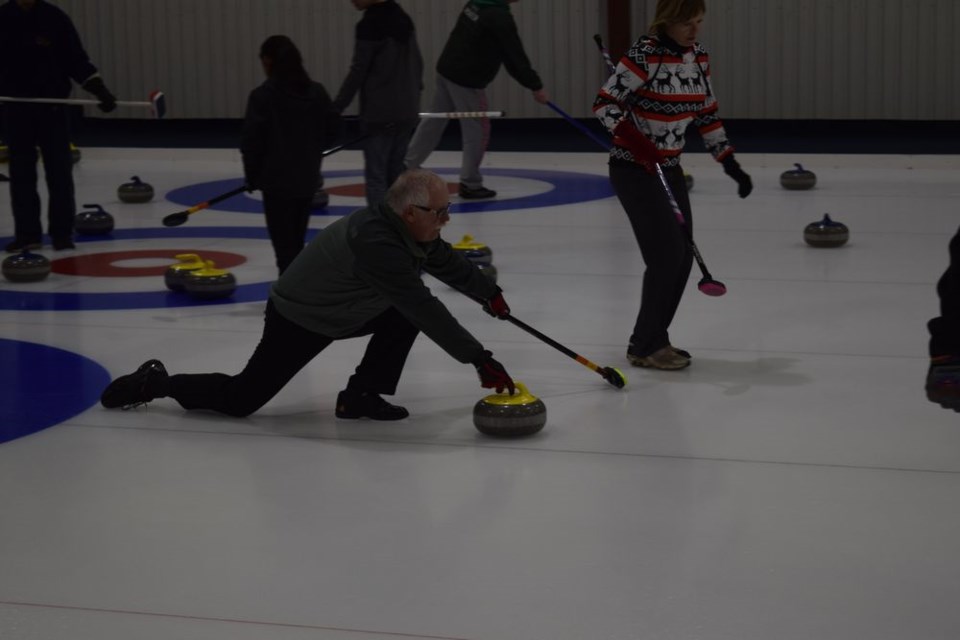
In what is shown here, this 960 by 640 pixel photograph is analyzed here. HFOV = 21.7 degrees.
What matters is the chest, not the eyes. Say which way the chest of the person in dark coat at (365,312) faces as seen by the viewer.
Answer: to the viewer's right

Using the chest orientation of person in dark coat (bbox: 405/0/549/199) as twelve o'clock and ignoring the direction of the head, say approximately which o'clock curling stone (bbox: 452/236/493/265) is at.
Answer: The curling stone is roughly at 3 o'clock from the person in dark coat.

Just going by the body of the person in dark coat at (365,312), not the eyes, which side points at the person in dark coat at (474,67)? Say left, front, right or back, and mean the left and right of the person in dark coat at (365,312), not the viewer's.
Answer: left

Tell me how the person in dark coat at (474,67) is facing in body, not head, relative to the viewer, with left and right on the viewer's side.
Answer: facing to the right of the viewer

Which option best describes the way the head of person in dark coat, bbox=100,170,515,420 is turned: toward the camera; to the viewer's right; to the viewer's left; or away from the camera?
to the viewer's right

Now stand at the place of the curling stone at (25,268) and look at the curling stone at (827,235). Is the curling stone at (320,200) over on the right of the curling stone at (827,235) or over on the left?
left

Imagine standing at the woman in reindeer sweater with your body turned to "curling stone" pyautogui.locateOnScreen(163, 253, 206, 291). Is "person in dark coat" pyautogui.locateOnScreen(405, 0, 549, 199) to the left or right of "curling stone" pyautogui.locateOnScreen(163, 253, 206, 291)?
right

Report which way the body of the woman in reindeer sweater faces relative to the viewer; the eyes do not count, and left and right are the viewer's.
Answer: facing the viewer and to the right of the viewer
